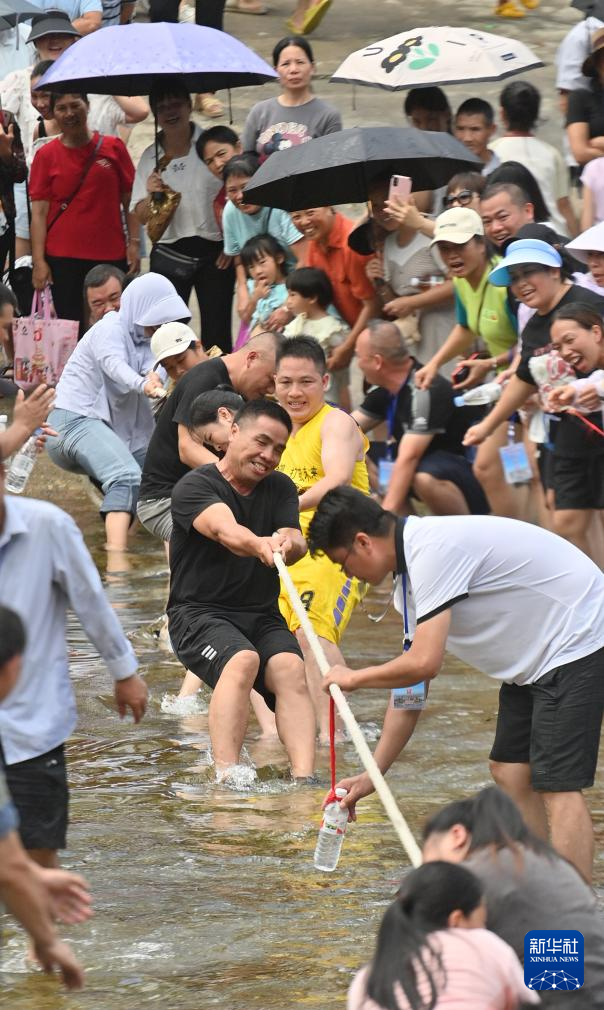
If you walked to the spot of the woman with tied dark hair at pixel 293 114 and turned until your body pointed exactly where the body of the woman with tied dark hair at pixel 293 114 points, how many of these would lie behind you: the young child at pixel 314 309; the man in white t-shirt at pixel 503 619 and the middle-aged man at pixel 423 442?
0

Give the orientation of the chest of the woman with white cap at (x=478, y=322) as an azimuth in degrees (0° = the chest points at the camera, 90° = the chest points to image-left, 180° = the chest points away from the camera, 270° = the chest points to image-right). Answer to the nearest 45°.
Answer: approximately 45°

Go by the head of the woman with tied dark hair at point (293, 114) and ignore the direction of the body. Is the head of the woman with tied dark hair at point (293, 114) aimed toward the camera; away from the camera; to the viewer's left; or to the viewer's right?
toward the camera

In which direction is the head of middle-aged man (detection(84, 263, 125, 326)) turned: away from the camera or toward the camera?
toward the camera

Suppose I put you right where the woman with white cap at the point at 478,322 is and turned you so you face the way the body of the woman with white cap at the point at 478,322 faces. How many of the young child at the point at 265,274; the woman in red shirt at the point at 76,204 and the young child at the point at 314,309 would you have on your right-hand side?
3

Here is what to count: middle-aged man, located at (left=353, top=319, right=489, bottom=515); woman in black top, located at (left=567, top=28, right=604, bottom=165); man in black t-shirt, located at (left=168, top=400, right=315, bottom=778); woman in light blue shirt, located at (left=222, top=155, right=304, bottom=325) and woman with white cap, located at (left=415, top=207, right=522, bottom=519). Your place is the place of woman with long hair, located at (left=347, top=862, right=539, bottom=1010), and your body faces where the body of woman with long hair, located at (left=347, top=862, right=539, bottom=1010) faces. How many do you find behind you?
0

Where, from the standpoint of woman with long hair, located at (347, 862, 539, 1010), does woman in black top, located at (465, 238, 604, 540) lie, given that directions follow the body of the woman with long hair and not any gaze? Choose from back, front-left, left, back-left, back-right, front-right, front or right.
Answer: front-left

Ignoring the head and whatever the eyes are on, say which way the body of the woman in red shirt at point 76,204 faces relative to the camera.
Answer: toward the camera

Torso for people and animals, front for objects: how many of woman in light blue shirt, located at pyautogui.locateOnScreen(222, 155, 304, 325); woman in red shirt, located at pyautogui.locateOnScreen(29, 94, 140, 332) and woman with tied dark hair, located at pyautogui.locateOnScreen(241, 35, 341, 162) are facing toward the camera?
3

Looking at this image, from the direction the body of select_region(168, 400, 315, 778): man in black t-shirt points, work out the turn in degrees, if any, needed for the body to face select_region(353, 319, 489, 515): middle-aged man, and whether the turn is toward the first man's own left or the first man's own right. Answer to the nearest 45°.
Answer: approximately 135° to the first man's own left

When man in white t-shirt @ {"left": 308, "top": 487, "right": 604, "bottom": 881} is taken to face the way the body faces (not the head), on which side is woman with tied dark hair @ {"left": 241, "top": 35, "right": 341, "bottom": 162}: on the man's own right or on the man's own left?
on the man's own right

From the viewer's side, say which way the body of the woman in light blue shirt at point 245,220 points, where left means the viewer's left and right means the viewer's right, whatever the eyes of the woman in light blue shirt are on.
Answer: facing the viewer

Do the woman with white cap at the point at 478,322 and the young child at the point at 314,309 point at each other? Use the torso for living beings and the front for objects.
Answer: no
